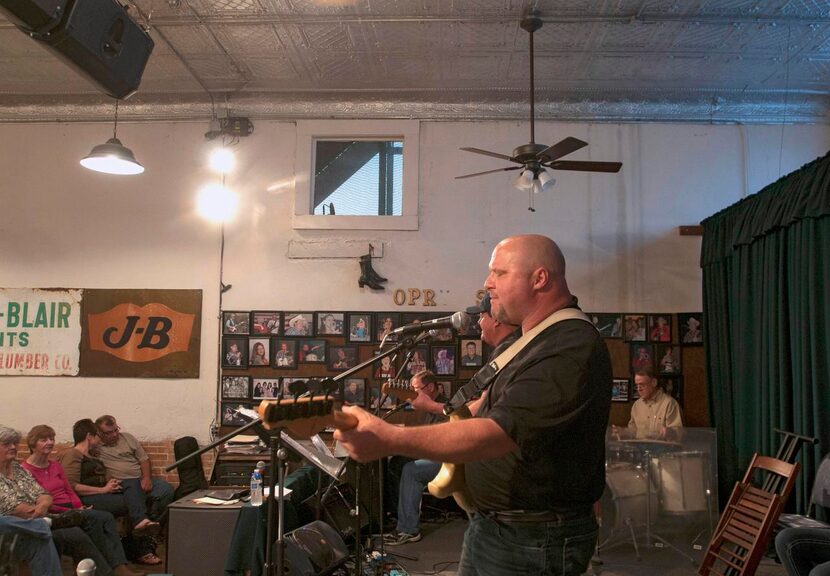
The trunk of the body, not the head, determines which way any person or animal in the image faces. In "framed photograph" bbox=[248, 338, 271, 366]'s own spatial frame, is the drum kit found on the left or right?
on its left

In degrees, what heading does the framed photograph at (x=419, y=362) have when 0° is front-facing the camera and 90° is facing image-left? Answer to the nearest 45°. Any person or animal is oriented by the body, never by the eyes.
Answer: approximately 0°

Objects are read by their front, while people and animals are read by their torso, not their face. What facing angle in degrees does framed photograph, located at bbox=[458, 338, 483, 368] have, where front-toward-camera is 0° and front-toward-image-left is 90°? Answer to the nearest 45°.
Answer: approximately 0°

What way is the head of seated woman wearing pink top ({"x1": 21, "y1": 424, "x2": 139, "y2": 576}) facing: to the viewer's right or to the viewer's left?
to the viewer's right

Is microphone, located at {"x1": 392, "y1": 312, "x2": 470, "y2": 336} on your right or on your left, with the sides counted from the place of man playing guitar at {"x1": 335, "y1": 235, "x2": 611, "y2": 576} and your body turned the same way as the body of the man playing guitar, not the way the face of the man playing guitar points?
on your right

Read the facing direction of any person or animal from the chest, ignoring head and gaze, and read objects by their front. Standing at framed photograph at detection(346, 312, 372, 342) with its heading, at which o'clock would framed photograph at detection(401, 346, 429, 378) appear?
framed photograph at detection(401, 346, 429, 378) is roughly at 9 o'clock from framed photograph at detection(346, 312, 372, 342).

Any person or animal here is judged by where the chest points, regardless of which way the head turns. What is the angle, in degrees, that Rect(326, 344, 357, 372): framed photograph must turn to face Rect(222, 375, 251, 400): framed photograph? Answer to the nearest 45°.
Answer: approximately 90° to its right

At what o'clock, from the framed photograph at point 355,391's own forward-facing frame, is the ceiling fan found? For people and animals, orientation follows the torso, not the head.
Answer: The ceiling fan is roughly at 11 o'clock from the framed photograph.

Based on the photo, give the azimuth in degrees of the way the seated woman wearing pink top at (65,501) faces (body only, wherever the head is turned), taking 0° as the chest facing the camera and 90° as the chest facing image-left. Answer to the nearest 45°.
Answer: approximately 315°
